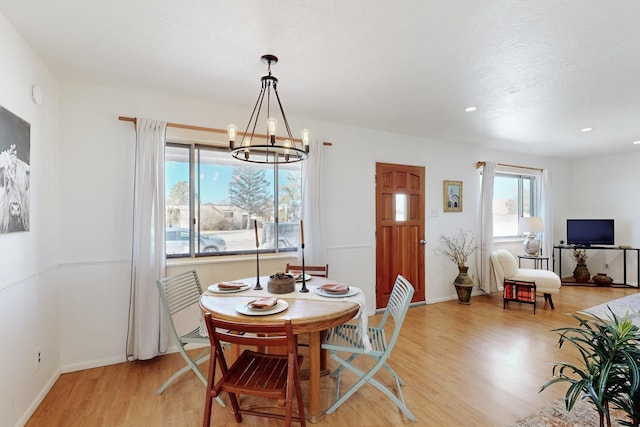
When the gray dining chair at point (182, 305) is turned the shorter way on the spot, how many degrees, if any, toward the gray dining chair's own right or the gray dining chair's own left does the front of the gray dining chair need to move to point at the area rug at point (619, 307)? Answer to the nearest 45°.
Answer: approximately 45° to the gray dining chair's own left

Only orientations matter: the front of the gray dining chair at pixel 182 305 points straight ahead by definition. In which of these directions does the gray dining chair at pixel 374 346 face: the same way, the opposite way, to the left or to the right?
the opposite way

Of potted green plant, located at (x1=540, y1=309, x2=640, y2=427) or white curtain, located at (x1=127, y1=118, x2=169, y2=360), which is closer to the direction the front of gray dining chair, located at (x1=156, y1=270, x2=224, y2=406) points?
the potted green plant

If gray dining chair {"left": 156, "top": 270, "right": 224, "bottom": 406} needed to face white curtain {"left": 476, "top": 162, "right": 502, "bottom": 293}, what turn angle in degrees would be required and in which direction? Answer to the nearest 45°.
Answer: approximately 45° to its left

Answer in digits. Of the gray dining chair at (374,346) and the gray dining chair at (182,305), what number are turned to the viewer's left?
1

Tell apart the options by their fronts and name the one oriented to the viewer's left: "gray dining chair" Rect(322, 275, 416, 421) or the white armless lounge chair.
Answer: the gray dining chair

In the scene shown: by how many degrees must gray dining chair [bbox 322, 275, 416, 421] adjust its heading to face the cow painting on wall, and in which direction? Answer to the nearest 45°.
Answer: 0° — it already faces it

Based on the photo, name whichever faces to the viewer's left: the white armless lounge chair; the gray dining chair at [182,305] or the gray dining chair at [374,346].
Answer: the gray dining chair at [374,346]

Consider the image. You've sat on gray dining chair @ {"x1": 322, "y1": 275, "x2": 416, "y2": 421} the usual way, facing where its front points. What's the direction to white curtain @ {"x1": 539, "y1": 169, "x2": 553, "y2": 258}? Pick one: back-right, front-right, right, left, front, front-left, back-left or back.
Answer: back-right

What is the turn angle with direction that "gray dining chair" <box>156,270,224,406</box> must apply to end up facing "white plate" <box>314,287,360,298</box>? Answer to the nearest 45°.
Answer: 0° — it already faces it

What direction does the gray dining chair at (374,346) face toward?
to the viewer's left

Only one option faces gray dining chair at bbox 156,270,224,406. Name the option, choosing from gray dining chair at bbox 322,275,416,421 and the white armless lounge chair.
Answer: gray dining chair at bbox 322,275,416,421
